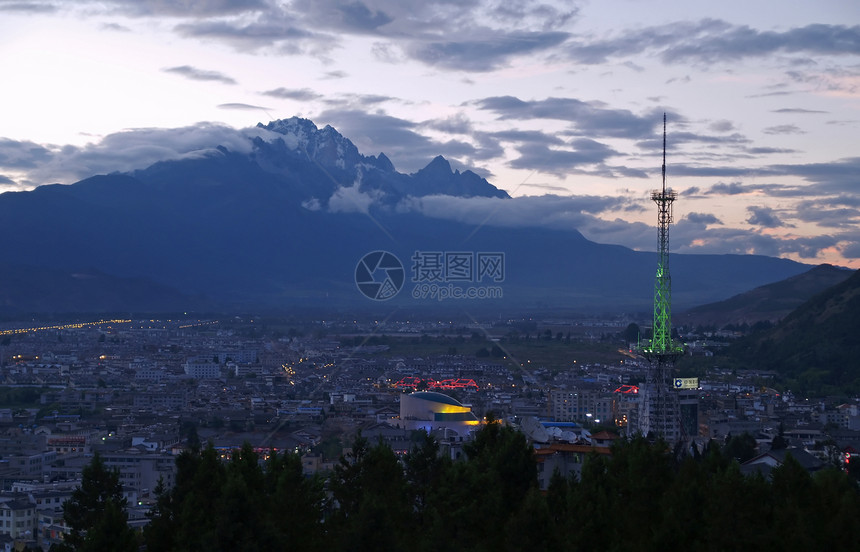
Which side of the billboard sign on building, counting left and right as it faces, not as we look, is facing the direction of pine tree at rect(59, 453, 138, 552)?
front

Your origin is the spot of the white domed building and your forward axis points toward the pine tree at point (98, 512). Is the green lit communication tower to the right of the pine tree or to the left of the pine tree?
left

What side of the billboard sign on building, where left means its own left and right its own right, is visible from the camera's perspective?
front

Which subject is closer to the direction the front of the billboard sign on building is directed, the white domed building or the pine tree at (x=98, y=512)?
the pine tree

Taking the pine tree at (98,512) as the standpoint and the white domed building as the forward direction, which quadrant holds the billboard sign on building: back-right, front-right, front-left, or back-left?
front-right

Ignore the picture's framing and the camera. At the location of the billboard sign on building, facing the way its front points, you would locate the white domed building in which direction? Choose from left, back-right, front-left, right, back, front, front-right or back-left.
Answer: right
